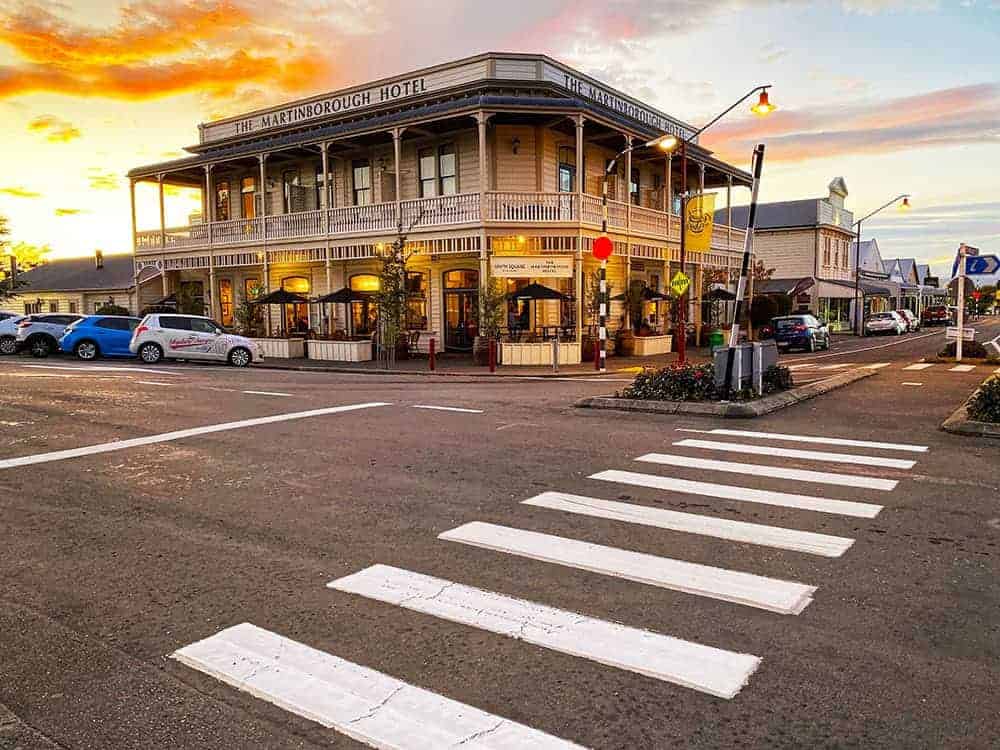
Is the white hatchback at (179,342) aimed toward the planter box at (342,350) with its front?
yes

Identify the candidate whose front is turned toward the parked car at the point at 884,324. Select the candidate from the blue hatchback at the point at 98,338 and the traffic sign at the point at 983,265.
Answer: the blue hatchback

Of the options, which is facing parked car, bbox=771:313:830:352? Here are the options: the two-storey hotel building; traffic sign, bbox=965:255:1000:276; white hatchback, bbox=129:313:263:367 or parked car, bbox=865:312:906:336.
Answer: the white hatchback

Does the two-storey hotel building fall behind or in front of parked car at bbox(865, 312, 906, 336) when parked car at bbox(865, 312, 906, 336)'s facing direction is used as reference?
behind

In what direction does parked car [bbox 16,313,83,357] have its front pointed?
to the viewer's right

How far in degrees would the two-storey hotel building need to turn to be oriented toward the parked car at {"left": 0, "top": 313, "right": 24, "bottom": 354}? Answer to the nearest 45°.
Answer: approximately 90° to its right

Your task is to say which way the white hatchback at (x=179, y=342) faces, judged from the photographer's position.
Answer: facing to the right of the viewer

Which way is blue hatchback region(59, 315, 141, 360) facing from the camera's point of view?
to the viewer's right
